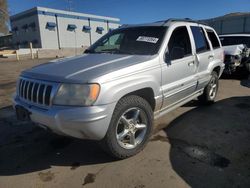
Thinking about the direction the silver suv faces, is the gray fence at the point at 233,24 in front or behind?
behind

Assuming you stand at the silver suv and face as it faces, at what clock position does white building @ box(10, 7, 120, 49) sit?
The white building is roughly at 4 o'clock from the silver suv.

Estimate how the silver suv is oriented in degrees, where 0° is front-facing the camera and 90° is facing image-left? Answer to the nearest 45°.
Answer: approximately 45°

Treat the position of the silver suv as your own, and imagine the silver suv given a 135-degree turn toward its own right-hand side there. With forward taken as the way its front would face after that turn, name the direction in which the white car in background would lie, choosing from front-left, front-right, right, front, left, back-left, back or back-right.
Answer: front-right

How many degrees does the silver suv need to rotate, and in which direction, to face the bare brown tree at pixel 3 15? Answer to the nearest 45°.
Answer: approximately 90° to its right

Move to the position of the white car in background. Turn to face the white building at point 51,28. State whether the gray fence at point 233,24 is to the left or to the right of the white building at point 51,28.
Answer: right
